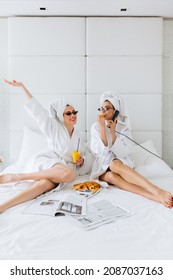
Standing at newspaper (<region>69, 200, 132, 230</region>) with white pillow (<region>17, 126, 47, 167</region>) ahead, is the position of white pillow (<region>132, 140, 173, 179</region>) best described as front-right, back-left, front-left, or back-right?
front-right

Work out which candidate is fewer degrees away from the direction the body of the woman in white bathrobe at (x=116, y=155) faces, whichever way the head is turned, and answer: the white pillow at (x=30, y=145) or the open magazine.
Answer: the open magazine

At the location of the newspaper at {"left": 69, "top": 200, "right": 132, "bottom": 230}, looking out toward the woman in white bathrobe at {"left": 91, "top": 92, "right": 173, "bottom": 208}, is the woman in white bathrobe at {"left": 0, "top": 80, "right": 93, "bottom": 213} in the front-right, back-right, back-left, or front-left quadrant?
front-left

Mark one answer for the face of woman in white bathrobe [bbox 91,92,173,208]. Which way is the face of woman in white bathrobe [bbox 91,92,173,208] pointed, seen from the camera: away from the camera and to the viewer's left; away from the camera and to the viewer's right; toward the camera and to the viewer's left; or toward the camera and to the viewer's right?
toward the camera and to the viewer's left

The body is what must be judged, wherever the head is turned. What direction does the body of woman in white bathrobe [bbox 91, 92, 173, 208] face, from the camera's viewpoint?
toward the camera

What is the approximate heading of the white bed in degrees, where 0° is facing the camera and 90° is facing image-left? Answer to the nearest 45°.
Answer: approximately 0°

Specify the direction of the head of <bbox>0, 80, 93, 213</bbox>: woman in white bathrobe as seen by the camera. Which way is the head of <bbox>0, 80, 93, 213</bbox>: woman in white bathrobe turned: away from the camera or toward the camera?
toward the camera

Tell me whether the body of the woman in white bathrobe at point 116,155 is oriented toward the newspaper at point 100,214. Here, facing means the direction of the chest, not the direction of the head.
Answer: yes
